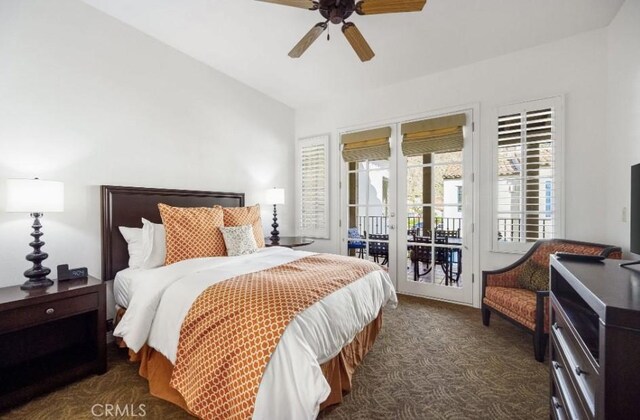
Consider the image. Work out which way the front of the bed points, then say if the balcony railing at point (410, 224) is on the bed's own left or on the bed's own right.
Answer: on the bed's own left

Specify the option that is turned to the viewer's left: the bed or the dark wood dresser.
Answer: the dark wood dresser

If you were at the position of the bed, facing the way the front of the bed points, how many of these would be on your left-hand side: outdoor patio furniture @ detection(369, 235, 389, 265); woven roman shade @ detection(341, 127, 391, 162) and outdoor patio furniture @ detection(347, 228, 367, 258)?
3

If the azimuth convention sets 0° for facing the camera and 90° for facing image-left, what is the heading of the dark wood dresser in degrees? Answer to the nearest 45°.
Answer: approximately 90°

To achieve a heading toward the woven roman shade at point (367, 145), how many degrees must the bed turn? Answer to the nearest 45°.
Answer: approximately 90° to its left

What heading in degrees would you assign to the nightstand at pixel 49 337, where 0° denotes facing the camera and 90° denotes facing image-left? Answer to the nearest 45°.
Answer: approximately 315°

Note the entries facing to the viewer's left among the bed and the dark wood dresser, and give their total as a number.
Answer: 1
